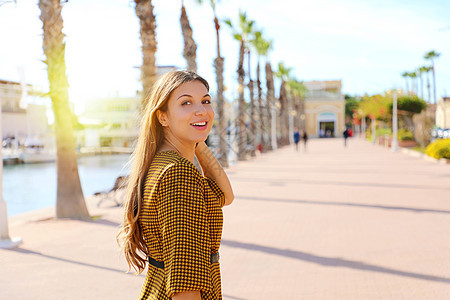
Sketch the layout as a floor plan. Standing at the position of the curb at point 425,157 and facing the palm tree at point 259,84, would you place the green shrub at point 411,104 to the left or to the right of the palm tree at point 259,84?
right

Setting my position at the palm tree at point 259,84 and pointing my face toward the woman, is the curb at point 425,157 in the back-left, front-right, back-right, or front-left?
front-left

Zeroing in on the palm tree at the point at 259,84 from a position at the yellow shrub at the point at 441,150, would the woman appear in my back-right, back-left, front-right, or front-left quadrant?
back-left

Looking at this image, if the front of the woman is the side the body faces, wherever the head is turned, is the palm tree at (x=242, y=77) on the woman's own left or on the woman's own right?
on the woman's own left
